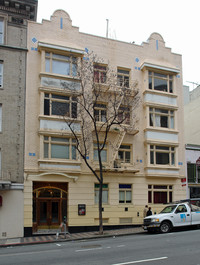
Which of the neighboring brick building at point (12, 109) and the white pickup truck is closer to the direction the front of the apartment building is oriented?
the white pickup truck

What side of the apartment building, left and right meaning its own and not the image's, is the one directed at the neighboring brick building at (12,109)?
right

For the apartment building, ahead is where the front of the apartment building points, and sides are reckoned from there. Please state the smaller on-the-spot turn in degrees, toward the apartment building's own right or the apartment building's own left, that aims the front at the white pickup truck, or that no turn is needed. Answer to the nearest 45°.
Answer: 0° — it already faces it

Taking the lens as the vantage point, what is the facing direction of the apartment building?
facing the viewer and to the right of the viewer
